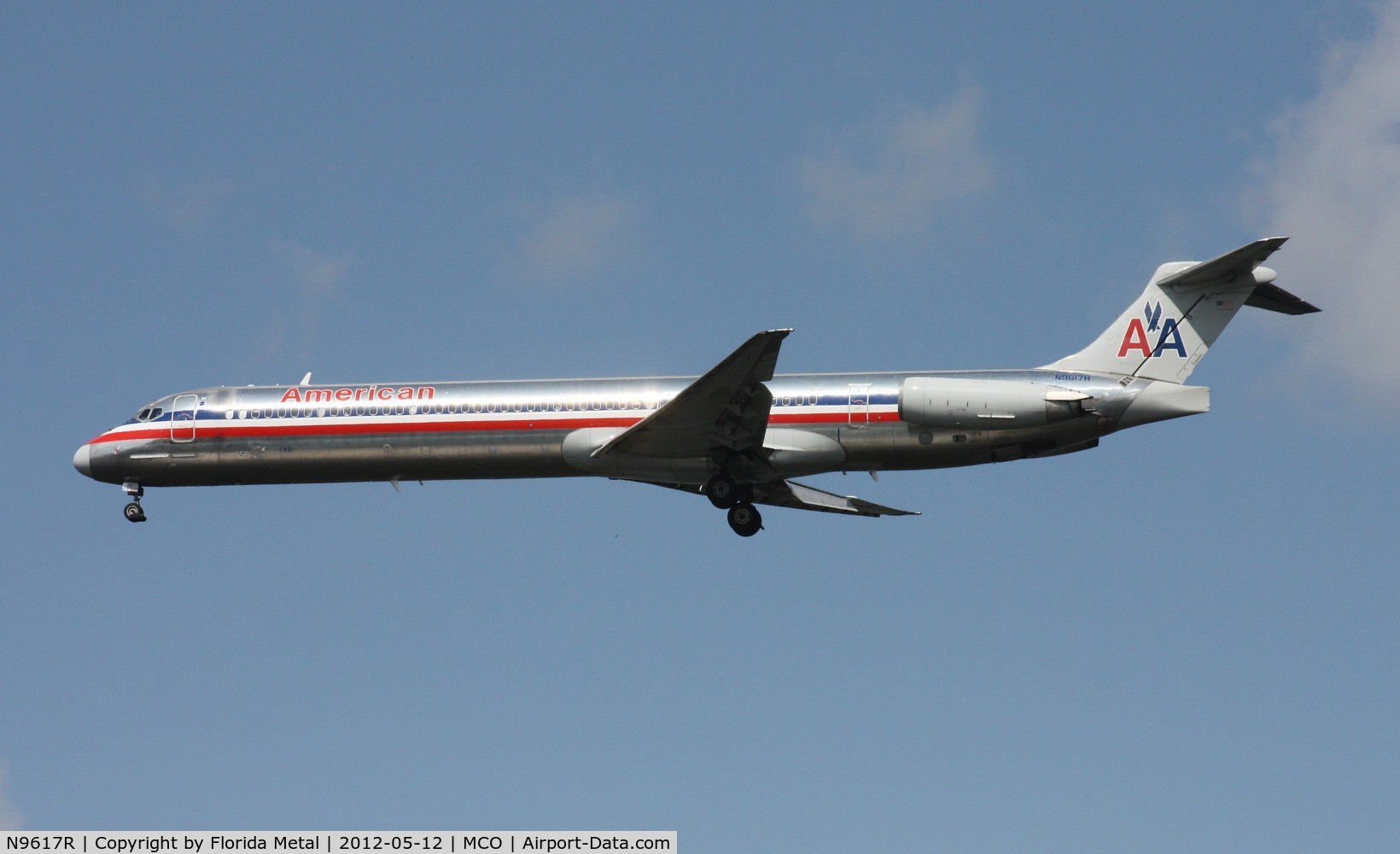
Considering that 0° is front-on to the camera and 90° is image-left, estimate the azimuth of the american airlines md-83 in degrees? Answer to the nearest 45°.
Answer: approximately 90°
